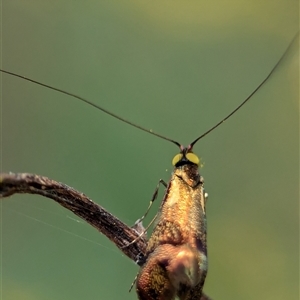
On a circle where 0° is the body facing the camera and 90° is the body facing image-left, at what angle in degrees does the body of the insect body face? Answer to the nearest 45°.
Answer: approximately 180°
